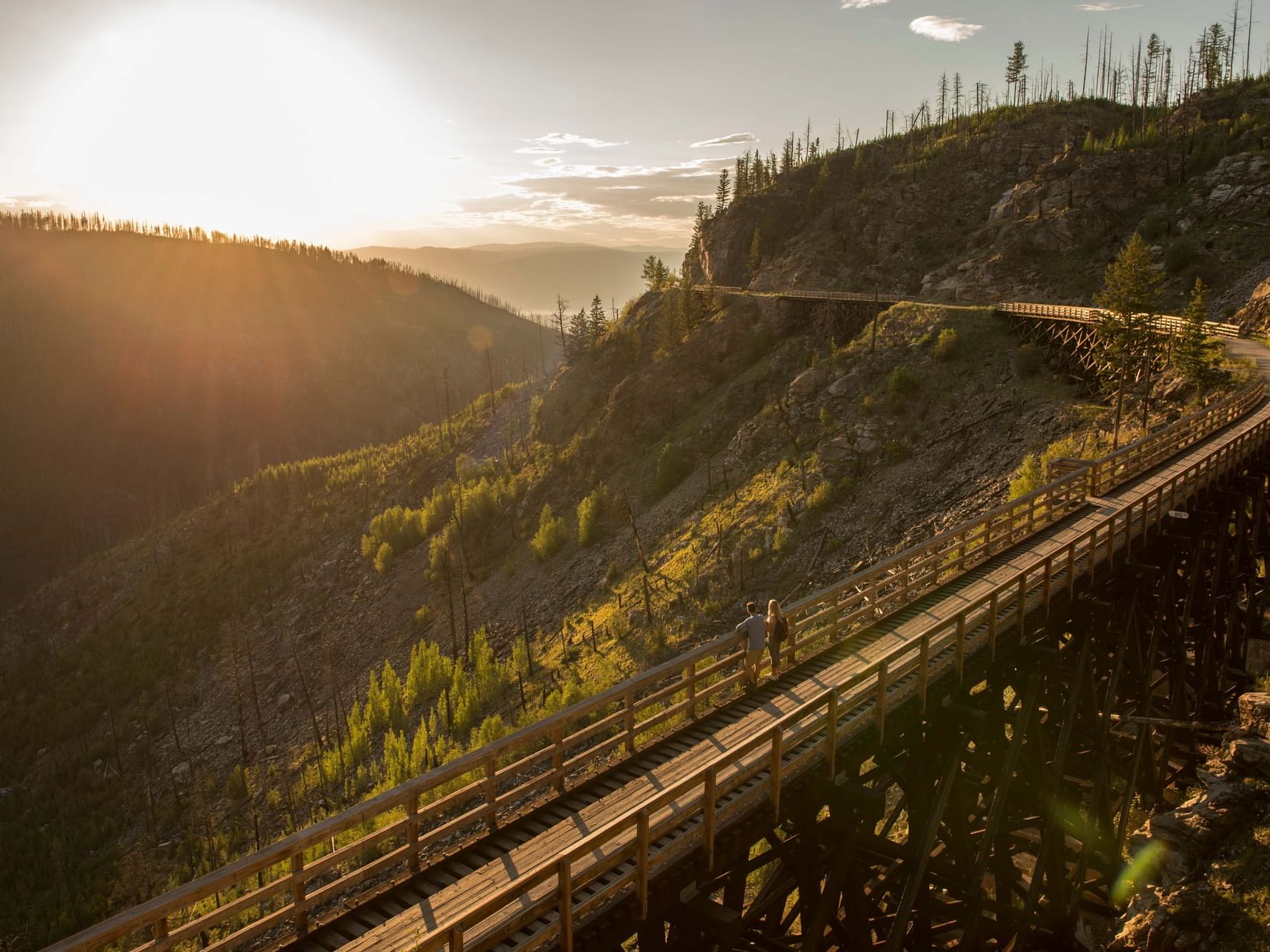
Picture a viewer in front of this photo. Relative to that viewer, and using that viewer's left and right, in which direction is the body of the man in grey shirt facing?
facing away from the viewer and to the left of the viewer

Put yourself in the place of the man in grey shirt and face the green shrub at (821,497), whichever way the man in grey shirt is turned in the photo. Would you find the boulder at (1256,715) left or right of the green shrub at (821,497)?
right

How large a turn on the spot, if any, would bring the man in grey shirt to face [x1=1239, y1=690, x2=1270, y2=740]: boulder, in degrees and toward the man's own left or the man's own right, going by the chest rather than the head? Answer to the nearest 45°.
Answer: approximately 90° to the man's own right

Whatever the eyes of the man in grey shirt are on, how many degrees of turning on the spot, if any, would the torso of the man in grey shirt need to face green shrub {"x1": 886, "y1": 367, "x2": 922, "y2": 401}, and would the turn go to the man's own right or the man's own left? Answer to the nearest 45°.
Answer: approximately 45° to the man's own right

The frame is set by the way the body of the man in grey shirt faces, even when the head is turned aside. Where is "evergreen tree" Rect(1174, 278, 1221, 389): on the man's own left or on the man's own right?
on the man's own right

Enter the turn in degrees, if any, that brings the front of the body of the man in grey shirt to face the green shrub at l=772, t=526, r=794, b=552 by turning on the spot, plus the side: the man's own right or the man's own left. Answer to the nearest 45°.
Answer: approximately 45° to the man's own right

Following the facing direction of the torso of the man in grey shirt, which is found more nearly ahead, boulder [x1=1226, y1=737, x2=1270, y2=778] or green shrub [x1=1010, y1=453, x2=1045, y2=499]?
the green shrub

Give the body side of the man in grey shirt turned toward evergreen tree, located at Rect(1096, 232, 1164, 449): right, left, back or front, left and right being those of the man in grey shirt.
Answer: right

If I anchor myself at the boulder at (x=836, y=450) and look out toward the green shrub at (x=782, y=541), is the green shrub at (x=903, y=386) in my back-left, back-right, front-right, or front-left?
back-left

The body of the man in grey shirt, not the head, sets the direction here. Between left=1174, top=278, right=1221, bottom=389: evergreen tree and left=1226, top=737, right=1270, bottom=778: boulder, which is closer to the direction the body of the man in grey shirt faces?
the evergreen tree
